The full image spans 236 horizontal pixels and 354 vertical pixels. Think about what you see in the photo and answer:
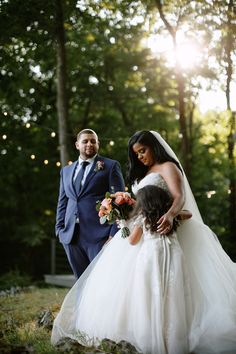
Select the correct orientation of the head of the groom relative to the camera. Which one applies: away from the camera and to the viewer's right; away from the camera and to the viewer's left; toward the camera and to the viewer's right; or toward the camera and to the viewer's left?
toward the camera and to the viewer's right

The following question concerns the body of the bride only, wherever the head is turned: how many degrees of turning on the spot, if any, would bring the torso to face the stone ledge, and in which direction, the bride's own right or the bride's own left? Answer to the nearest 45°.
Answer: approximately 135° to the bride's own right

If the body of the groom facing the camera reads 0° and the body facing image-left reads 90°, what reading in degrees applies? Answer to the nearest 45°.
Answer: approximately 45°

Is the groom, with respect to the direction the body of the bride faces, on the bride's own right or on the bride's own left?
on the bride's own right

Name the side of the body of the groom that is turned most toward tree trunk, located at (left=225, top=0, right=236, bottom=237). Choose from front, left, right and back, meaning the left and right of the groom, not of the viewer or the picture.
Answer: back

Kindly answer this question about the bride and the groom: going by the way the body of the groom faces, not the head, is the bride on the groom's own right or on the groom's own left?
on the groom's own left

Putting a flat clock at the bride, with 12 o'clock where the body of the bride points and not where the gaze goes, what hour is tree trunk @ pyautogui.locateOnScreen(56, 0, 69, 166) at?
The tree trunk is roughly at 4 o'clock from the bride.

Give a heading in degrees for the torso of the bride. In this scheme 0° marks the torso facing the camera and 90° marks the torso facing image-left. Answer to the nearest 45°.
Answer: approximately 45°
